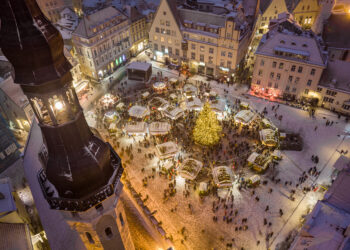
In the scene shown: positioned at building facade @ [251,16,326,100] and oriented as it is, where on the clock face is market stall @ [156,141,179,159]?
The market stall is roughly at 1 o'clock from the building facade.

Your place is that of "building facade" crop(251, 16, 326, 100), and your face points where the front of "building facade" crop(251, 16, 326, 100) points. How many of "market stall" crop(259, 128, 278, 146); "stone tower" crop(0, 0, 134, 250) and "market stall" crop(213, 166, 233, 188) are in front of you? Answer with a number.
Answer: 3

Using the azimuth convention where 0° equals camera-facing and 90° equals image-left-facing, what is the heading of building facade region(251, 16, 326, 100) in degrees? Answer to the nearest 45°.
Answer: approximately 0°

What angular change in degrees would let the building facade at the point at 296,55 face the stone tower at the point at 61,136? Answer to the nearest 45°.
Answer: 0° — it already faces it

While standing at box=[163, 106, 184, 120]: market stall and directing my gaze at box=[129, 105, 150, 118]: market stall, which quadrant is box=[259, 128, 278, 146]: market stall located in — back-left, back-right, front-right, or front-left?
back-left

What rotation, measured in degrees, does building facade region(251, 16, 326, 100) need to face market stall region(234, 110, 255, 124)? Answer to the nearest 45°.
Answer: approximately 45° to its right

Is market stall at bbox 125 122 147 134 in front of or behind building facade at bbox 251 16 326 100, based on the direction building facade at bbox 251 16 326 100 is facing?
in front

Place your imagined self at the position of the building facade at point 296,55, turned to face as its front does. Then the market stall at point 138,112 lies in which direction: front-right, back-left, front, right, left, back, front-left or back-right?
front-right

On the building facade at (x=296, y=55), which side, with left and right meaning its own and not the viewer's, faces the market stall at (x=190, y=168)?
front

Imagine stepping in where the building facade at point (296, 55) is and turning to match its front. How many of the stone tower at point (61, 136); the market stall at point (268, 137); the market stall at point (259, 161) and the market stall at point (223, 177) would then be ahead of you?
4

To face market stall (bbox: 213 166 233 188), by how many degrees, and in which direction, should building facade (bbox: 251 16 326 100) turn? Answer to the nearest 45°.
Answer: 0° — it already faces it
